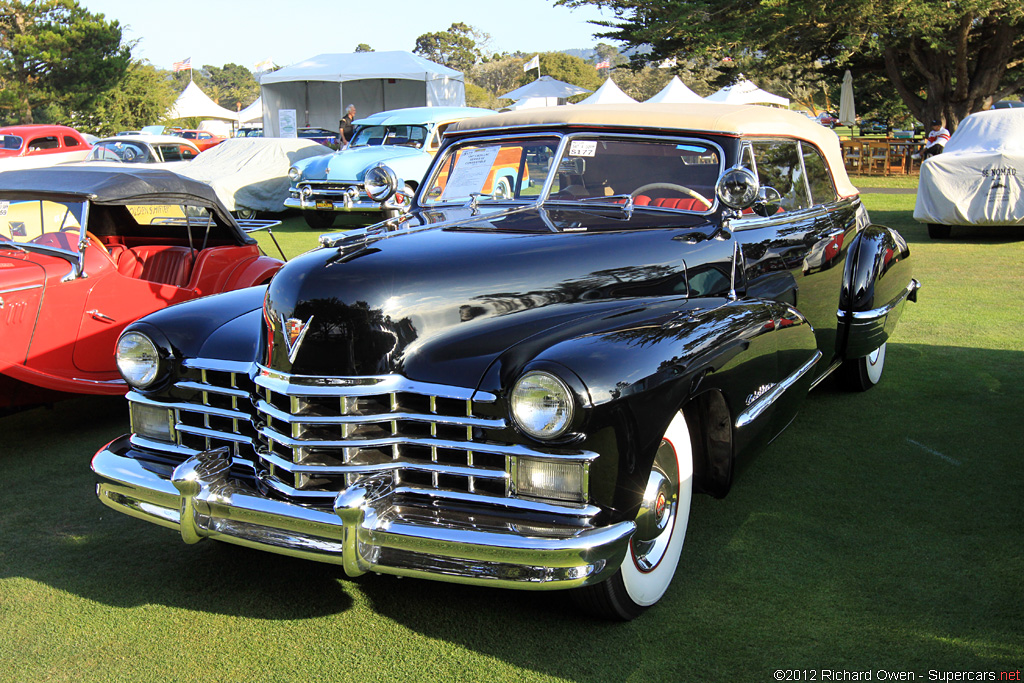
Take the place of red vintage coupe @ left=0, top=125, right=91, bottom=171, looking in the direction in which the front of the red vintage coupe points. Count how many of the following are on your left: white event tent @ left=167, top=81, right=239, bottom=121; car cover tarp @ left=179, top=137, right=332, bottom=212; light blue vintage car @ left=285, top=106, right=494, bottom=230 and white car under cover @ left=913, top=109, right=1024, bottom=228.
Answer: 3

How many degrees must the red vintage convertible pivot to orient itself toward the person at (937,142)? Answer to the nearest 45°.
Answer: approximately 180°

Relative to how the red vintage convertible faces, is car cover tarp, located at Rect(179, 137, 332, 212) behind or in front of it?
behind

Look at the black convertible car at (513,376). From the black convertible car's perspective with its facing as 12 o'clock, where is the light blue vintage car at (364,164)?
The light blue vintage car is roughly at 4 o'clock from the black convertible car.

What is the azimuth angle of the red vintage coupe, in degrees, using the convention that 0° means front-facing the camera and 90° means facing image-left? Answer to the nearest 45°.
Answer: approximately 45°
